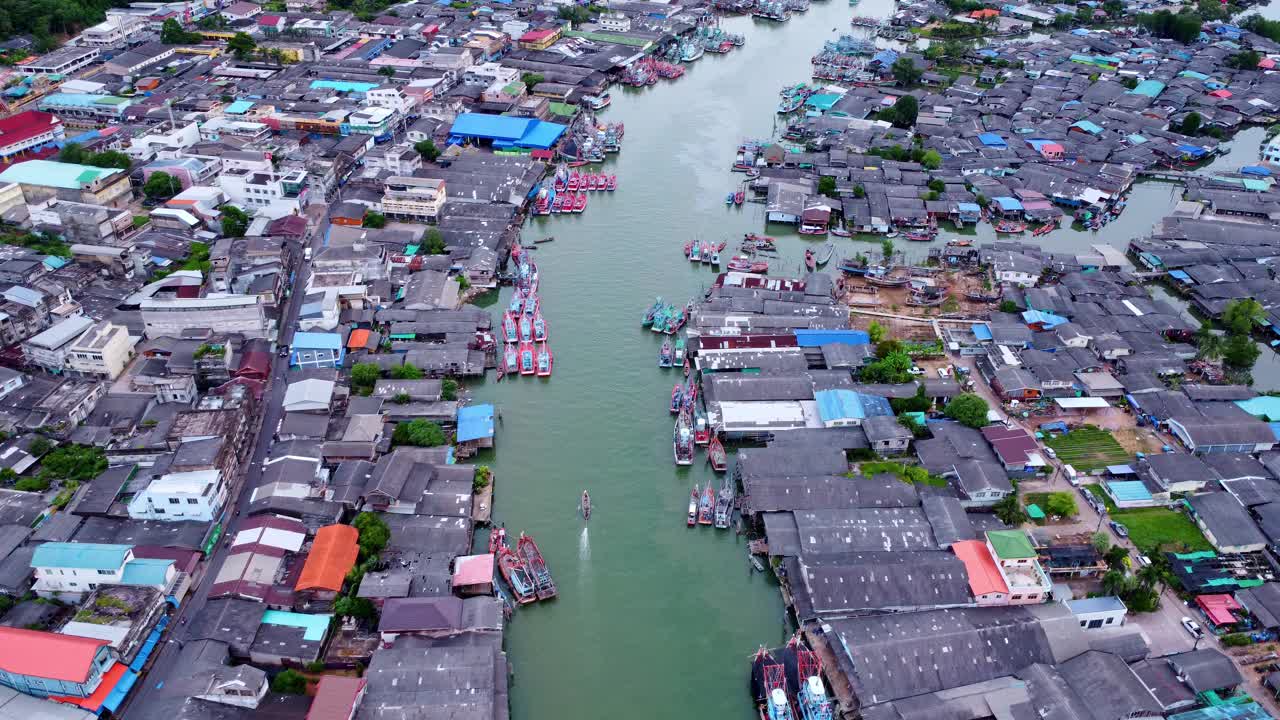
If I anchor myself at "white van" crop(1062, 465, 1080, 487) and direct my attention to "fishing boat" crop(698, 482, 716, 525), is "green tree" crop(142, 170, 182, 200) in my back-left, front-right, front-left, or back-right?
front-right

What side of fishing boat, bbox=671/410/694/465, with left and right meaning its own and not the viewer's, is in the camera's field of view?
back

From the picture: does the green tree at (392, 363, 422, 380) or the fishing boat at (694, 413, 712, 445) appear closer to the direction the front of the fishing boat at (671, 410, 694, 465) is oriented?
the fishing boat

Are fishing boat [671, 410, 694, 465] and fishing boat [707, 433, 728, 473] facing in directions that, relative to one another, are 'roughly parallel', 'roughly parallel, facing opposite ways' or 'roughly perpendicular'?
roughly parallel

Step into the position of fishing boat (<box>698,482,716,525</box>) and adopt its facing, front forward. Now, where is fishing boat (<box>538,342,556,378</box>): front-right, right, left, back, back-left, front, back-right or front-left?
front-left

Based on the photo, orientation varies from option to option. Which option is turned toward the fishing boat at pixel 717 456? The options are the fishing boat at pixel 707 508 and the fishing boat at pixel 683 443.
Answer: the fishing boat at pixel 707 508

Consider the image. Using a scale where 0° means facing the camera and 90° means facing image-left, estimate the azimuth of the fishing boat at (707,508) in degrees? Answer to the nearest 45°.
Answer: approximately 180°

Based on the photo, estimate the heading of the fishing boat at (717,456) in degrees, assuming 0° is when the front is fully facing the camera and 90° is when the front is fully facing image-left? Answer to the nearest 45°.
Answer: approximately 180°

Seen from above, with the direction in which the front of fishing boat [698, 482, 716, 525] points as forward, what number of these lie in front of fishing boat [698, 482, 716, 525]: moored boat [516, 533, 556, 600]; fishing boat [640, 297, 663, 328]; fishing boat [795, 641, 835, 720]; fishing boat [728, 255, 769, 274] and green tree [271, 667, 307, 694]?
2

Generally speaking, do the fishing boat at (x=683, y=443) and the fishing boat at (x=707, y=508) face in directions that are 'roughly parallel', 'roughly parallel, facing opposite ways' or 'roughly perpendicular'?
roughly parallel

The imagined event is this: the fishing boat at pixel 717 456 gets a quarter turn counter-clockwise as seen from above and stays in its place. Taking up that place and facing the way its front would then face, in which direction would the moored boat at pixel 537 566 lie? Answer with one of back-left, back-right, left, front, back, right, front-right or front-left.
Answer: front-left

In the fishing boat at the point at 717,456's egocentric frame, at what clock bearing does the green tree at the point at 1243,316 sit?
The green tree is roughly at 2 o'clock from the fishing boat.

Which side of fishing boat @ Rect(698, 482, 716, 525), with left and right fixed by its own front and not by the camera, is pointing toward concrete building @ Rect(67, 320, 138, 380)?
left

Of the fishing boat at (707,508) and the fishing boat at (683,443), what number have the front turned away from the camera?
2

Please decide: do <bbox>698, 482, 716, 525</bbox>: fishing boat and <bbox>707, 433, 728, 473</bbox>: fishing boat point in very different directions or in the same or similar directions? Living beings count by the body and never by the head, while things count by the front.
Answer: same or similar directions

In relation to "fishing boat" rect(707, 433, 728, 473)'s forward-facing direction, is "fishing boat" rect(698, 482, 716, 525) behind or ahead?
behind

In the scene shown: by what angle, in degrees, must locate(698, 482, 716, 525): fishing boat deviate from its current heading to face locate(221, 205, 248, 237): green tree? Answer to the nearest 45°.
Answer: approximately 45° to its left
